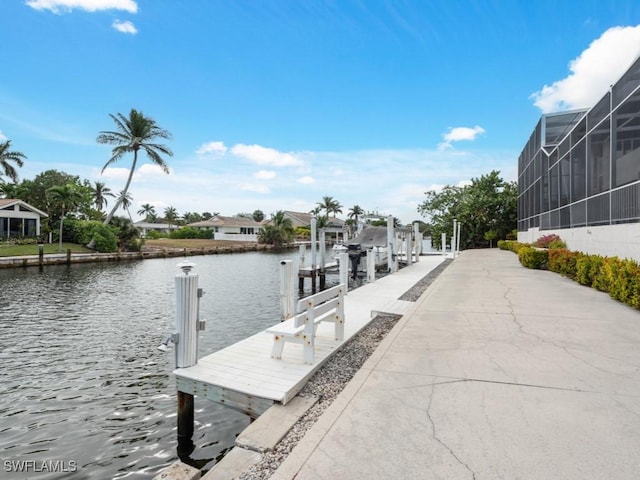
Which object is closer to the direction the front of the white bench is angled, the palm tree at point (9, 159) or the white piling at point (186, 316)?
the palm tree

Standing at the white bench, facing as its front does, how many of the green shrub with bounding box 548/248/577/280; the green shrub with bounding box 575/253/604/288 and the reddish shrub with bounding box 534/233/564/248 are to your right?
3

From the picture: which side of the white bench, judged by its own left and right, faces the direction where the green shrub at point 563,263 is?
right

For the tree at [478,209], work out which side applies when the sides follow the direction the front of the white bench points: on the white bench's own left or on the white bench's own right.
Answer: on the white bench's own right

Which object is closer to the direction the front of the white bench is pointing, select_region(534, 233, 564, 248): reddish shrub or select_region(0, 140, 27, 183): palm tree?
the palm tree

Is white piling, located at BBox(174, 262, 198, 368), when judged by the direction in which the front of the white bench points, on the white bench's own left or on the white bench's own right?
on the white bench's own left

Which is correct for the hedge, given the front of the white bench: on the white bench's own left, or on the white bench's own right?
on the white bench's own right

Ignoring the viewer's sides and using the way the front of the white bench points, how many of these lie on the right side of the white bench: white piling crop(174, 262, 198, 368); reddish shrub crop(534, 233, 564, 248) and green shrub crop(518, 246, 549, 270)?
2

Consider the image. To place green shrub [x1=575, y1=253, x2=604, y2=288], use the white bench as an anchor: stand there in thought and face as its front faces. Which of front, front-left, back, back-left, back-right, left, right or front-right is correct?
right

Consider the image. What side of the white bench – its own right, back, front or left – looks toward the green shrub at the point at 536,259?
right

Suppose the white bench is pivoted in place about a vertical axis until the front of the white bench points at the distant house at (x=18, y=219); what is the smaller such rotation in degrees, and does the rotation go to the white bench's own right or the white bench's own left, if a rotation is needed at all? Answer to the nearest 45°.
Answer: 0° — it already faces it

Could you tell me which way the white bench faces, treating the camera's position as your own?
facing away from the viewer and to the left of the viewer

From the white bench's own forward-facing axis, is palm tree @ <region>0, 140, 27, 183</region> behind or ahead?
ahead
